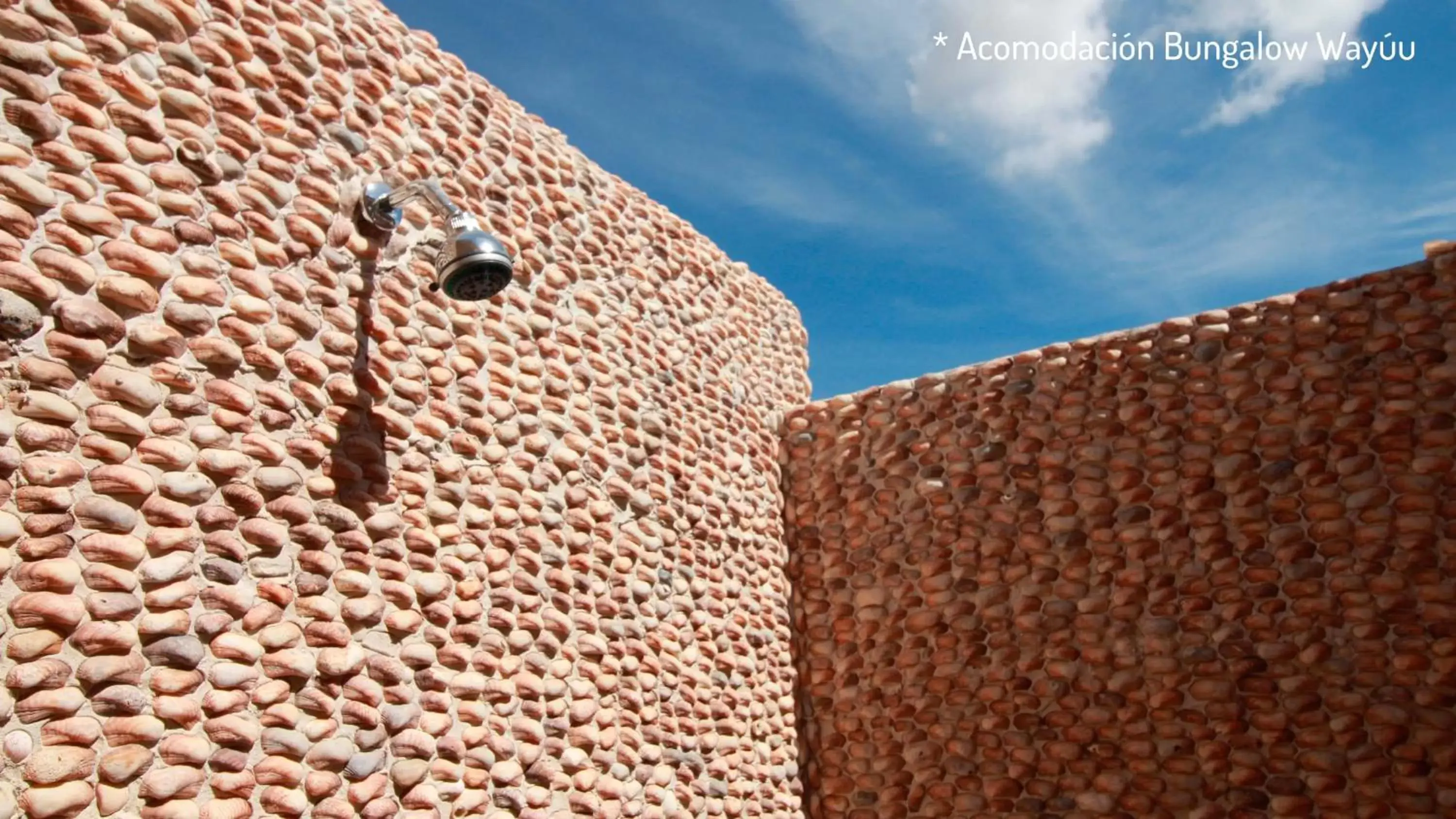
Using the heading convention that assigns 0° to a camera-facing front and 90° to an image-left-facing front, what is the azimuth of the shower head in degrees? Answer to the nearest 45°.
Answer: approximately 315°
